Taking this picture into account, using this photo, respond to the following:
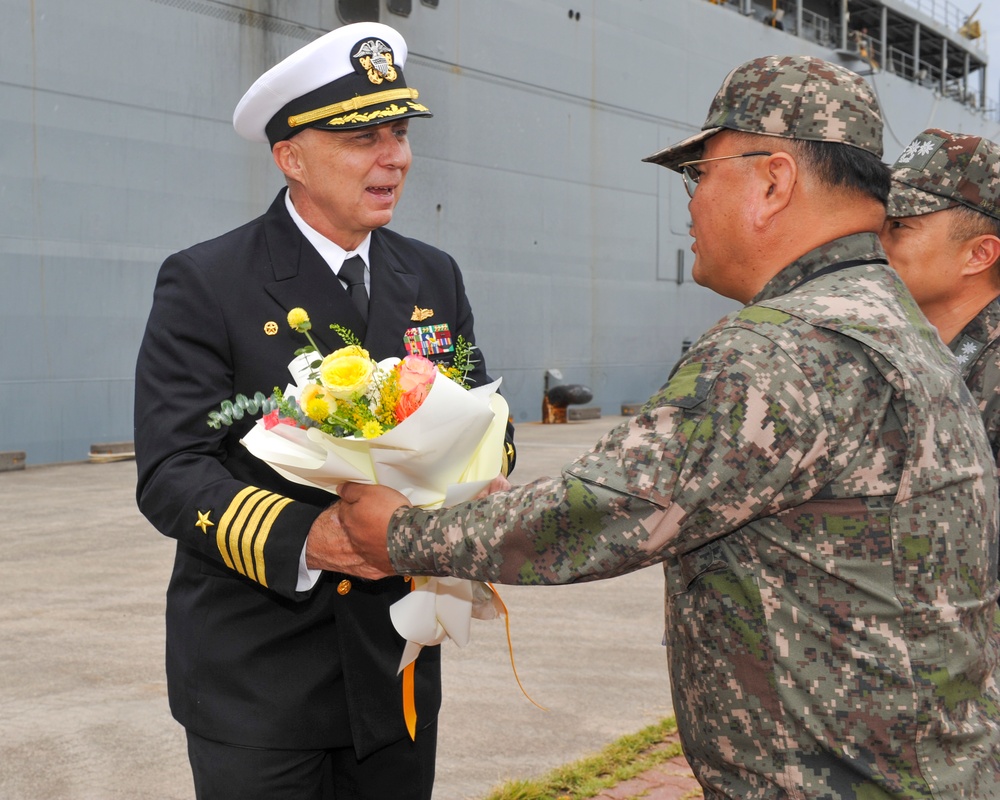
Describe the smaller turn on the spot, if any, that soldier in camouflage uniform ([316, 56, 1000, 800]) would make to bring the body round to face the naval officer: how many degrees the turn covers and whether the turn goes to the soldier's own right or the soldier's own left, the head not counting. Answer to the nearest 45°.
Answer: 0° — they already face them

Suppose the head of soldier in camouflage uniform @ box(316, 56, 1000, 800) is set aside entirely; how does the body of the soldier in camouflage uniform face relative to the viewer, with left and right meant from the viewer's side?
facing away from the viewer and to the left of the viewer

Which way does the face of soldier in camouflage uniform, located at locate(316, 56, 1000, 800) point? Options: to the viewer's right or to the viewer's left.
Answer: to the viewer's left

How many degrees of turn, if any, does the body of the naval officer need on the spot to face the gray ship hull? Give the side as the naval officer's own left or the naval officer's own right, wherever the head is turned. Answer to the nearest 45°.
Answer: approximately 135° to the naval officer's own left

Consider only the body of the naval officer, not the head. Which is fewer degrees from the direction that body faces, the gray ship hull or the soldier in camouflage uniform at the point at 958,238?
the soldier in camouflage uniform

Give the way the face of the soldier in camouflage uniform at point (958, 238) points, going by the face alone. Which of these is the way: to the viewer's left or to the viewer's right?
to the viewer's left

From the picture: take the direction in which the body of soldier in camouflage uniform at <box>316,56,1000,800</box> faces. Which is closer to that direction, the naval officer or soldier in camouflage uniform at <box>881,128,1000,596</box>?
the naval officer

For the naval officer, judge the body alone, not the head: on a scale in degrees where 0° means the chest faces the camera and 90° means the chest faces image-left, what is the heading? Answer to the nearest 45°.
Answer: approximately 315°

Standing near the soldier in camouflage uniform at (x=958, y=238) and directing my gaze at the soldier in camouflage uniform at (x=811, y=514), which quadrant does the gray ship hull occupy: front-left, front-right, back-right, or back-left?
back-right

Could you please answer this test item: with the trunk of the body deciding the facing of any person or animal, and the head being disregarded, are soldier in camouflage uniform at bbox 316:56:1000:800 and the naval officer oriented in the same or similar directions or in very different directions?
very different directions
